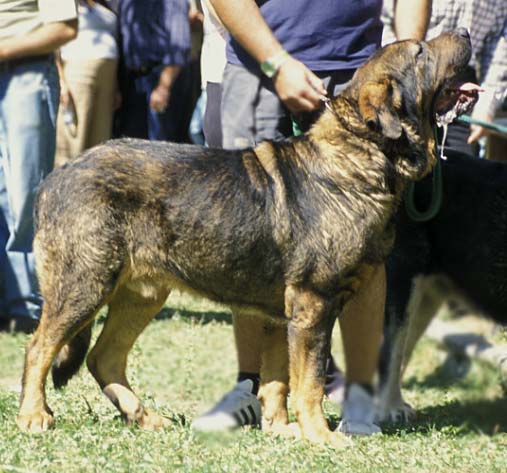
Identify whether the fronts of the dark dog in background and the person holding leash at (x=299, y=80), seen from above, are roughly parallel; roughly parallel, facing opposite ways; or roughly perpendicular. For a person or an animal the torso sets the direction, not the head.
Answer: roughly perpendicular

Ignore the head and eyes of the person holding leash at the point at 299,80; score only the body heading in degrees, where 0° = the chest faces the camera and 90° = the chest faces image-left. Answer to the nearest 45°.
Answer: approximately 0°

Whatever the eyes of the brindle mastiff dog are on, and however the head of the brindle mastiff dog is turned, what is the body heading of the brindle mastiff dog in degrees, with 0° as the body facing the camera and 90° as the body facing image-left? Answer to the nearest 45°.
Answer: approximately 270°

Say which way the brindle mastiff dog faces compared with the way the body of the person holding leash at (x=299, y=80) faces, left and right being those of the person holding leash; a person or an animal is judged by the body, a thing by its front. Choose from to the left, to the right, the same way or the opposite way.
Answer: to the left
